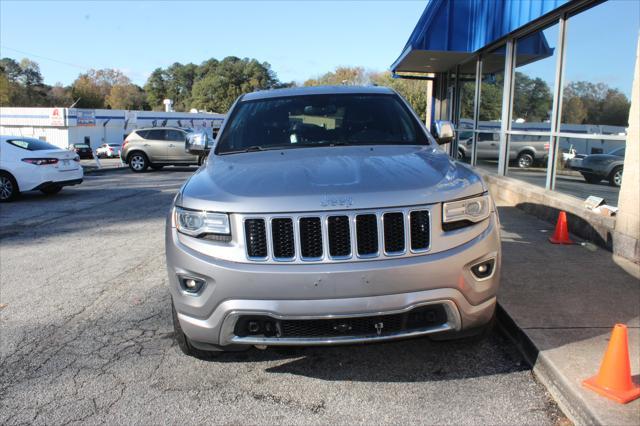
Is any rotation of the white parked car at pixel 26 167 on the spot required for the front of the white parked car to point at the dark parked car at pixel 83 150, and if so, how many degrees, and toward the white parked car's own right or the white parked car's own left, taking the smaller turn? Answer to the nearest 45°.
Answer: approximately 45° to the white parked car's own right

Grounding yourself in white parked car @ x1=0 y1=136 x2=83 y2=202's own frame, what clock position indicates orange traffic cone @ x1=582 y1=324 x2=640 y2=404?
The orange traffic cone is roughly at 7 o'clock from the white parked car.

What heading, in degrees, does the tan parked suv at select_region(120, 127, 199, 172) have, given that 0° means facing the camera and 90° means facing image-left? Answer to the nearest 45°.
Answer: approximately 270°

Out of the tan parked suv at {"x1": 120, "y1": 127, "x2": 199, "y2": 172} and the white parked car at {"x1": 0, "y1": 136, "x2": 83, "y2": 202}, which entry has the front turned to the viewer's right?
the tan parked suv

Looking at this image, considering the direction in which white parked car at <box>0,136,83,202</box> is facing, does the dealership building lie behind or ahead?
behind

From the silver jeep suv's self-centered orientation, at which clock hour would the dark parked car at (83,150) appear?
The dark parked car is roughly at 5 o'clock from the silver jeep suv.

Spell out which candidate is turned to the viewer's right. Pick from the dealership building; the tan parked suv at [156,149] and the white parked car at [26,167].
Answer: the tan parked suv

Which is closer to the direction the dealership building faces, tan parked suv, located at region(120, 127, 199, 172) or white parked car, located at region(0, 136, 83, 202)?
the white parked car

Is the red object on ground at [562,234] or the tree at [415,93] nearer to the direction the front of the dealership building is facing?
the red object on ground

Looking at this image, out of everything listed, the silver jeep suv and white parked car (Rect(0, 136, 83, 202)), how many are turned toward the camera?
1

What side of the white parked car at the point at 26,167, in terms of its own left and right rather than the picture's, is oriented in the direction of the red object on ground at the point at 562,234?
back
